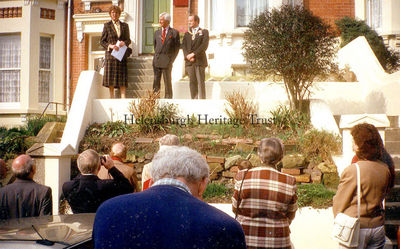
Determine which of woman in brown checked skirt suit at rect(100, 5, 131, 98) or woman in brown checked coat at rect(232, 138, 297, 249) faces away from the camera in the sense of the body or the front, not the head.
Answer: woman in brown checked coat at rect(232, 138, 297, 249)

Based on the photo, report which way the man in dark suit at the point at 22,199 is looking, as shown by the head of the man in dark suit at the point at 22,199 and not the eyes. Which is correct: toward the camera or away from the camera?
away from the camera

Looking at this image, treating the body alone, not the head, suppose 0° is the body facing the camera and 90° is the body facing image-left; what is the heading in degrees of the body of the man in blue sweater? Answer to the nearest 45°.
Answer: approximately 180°

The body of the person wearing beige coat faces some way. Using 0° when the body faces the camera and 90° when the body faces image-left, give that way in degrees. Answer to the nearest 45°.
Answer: approximately 135°

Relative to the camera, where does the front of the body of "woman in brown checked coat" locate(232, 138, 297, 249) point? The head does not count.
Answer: away from the camera

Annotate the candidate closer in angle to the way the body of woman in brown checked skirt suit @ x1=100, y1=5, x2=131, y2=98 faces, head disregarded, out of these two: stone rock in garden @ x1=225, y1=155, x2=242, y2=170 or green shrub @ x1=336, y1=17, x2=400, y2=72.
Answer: the stone rock in garden

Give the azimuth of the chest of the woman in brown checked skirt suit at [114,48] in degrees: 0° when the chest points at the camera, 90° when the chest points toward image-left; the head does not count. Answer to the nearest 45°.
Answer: approximately 0°

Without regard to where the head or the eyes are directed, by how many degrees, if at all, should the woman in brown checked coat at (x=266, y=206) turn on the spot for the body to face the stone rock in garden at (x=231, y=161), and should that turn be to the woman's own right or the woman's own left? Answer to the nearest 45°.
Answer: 0° — they already face it
